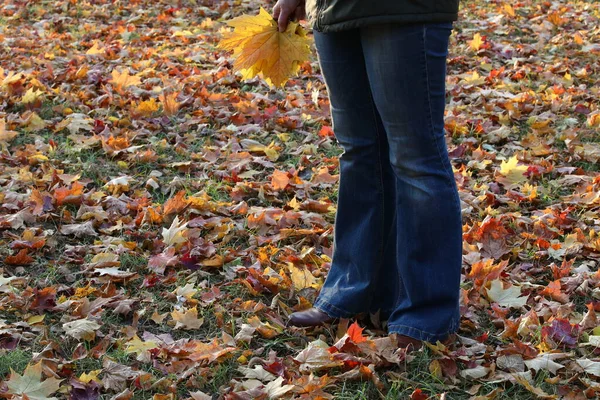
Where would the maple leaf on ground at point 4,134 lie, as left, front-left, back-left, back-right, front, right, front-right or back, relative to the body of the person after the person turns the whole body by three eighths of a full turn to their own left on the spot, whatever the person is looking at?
back-left

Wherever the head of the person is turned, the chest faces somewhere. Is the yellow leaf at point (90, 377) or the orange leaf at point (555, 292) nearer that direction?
the yellow leaf

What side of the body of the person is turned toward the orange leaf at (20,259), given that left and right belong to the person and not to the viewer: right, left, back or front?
right

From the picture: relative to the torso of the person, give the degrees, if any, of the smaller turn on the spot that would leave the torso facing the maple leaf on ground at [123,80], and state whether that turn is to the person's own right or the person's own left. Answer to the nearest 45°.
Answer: approximately 90° to the person's own right

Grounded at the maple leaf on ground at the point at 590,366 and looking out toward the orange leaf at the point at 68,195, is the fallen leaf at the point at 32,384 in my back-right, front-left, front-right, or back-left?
front-left

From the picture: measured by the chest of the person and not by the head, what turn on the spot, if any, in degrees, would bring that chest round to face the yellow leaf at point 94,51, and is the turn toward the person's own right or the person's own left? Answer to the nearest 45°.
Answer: approximately 90° to the person's own right

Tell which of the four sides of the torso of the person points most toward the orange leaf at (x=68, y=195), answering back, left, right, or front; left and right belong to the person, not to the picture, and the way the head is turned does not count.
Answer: right

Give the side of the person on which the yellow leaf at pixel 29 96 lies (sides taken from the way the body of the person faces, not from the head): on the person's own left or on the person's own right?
on the person's own right

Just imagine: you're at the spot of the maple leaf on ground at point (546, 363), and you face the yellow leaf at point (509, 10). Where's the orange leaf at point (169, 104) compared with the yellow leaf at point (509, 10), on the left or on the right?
left

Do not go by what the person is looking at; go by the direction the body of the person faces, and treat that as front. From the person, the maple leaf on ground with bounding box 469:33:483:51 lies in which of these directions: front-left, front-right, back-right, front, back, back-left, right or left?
back-right

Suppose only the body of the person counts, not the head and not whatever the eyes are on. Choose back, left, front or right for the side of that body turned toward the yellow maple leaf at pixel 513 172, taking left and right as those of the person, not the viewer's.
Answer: back

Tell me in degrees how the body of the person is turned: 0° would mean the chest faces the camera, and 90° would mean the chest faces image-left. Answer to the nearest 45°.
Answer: approximately 45°

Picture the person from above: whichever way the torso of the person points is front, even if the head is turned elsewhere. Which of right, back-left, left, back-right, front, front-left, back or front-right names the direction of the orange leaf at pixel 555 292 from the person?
back

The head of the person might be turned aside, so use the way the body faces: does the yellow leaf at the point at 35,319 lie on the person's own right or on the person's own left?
on the person's own right

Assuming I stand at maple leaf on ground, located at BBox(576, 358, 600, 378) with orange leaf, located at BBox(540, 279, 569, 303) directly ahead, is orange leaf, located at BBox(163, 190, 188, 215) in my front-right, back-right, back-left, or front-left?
front-left

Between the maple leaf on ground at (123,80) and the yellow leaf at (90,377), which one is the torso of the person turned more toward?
the yellow leaf

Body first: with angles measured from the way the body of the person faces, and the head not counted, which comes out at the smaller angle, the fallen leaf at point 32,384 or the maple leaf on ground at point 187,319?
the fallen leaf

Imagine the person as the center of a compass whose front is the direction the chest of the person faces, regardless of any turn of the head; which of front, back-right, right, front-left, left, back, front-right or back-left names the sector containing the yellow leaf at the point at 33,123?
right

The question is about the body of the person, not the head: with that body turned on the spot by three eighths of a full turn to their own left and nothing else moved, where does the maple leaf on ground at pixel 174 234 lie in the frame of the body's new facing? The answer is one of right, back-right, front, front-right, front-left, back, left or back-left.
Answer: back-left
